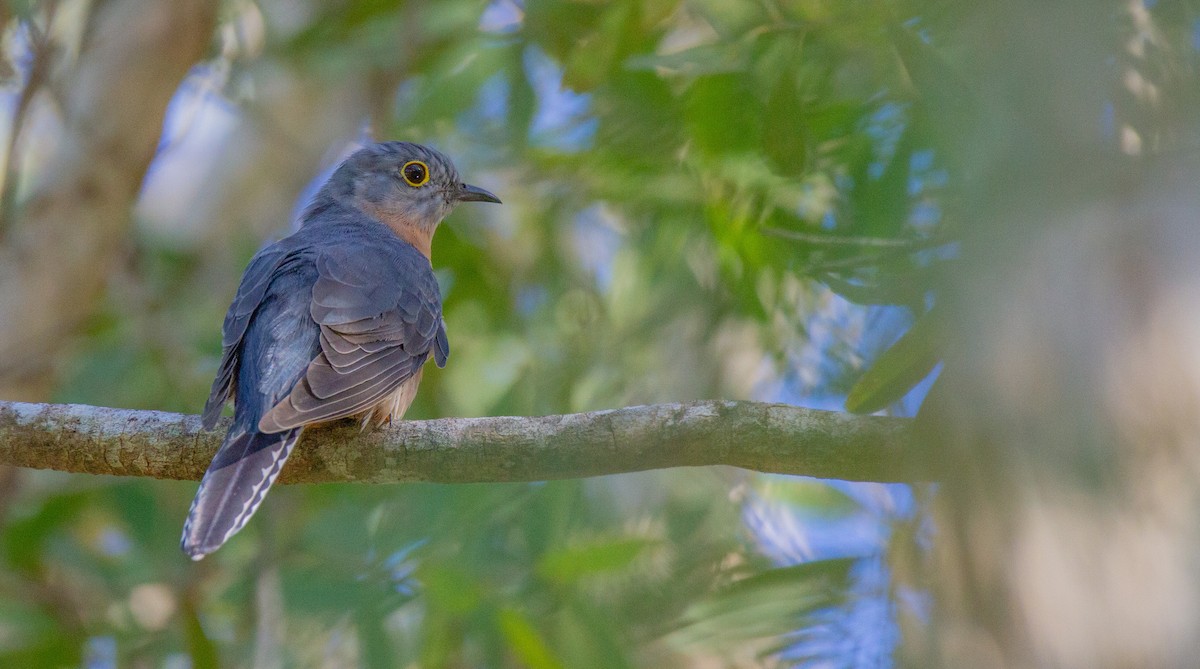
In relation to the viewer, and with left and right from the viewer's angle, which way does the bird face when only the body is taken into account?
facing away from the viewer and to the right of the viewer
